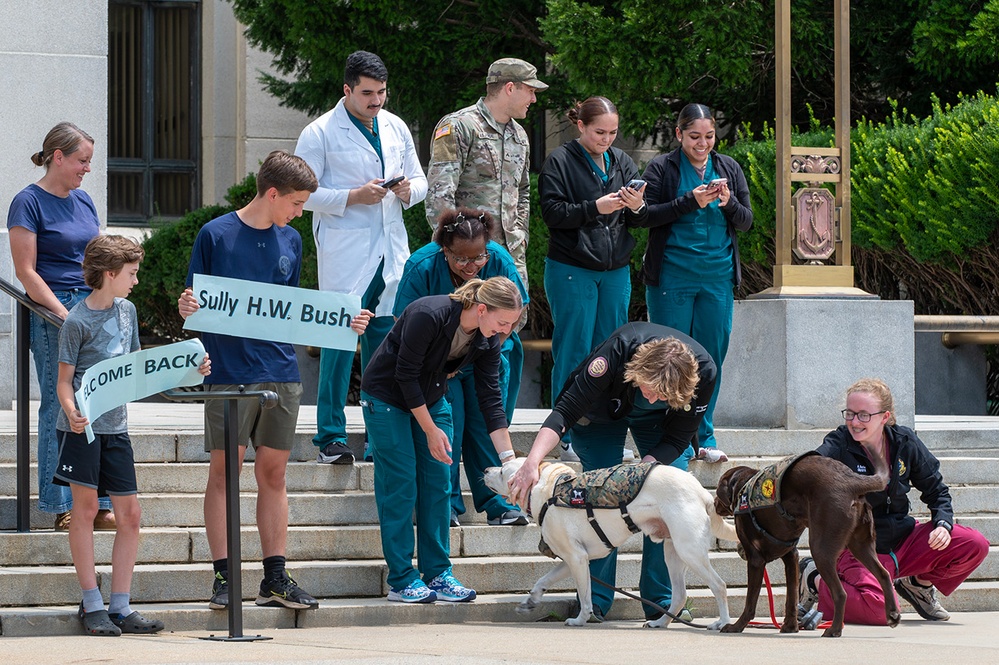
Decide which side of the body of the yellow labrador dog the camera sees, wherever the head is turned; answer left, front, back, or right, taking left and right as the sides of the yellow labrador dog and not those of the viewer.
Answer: left

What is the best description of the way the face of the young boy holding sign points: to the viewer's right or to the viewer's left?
to the viewer's right

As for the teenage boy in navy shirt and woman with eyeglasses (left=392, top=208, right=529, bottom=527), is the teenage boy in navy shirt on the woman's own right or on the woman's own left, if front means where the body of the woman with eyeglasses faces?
on the woman's own right

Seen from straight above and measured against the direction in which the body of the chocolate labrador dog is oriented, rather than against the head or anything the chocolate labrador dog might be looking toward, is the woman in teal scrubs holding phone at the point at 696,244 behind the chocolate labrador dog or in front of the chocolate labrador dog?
in front

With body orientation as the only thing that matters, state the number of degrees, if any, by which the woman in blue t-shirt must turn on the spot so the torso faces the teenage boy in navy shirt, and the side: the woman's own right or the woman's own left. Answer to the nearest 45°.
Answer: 0° — they already face them

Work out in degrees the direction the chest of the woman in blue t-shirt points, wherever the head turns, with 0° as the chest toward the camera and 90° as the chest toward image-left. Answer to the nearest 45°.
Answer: approximately 315°

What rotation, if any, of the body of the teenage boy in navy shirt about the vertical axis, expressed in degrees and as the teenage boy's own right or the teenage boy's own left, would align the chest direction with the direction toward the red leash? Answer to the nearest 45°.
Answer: approximately 45° to the teenage boy's own left

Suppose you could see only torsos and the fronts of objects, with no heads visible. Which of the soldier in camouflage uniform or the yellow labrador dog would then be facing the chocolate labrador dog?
the soldier in camouflage uniform

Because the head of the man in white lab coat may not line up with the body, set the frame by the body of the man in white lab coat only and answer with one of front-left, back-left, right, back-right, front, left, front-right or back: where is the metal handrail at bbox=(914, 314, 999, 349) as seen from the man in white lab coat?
left

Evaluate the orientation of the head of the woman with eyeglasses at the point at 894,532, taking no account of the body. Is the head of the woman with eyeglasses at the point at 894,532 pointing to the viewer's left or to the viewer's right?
to the viewer's left
